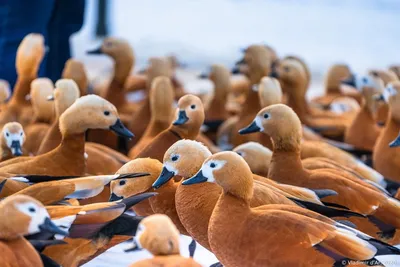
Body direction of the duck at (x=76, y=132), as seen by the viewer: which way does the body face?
to the viewer's right

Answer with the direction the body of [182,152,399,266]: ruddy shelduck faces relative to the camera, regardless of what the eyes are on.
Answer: to the viewer's left

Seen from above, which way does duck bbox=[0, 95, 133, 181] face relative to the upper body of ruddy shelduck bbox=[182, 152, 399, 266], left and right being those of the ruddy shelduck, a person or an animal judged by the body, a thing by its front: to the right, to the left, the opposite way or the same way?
the opposite way

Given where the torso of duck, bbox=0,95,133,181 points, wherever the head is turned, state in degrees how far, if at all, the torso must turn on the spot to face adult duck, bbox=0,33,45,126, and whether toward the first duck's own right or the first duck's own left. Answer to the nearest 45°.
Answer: approximately 90° to the first duck's own left
